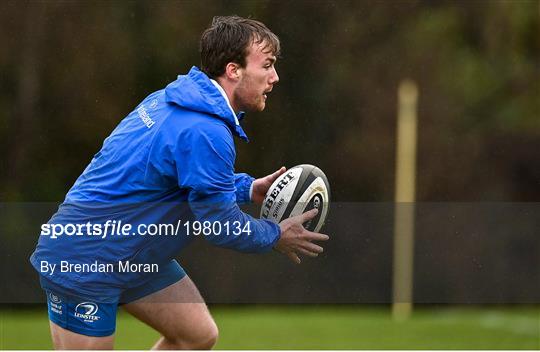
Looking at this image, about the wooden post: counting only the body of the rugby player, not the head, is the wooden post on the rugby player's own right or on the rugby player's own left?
on the rugby player's own left

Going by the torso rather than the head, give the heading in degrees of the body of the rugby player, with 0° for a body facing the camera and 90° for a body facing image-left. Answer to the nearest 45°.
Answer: approximately 270°

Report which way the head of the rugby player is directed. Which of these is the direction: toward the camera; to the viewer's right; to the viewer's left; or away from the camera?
to the viewer's right
